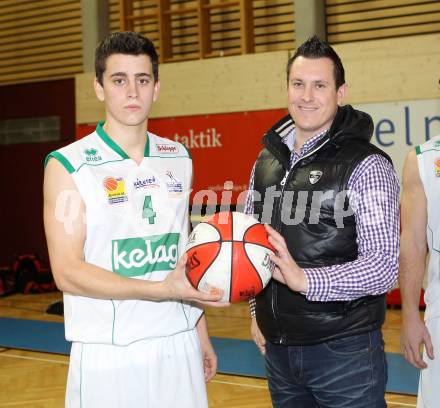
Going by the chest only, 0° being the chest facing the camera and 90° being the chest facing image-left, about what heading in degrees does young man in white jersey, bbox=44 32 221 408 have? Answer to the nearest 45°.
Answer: approximately 315°

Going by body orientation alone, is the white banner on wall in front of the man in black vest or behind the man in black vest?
behind

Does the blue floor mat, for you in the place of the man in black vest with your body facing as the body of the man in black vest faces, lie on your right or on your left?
on your right

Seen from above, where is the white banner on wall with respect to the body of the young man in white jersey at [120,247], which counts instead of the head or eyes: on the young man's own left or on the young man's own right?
on the young man's own left

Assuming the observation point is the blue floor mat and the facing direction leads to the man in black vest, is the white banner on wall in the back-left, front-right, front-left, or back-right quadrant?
back-left

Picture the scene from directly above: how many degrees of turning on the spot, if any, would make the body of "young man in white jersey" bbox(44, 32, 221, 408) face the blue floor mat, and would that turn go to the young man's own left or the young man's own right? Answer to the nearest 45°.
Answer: approximately 135° to the young man's own left

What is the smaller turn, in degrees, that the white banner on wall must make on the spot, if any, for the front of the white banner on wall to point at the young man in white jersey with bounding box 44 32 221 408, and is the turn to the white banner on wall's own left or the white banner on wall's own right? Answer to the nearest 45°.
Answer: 0° — it already faces them

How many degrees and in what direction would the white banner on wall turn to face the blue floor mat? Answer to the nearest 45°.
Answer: approximately 45° to its right

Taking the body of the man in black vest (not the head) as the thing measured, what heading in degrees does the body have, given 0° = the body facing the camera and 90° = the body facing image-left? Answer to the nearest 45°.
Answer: approximately 45°

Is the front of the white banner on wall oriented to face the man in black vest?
yes

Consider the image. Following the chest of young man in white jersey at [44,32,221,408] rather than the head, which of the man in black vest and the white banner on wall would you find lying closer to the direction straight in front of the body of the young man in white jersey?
the man in black vest

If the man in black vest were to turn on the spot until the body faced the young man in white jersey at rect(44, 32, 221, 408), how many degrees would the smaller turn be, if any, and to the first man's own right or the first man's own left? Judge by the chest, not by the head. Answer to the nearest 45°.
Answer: approximately 45° to the first man's own right
